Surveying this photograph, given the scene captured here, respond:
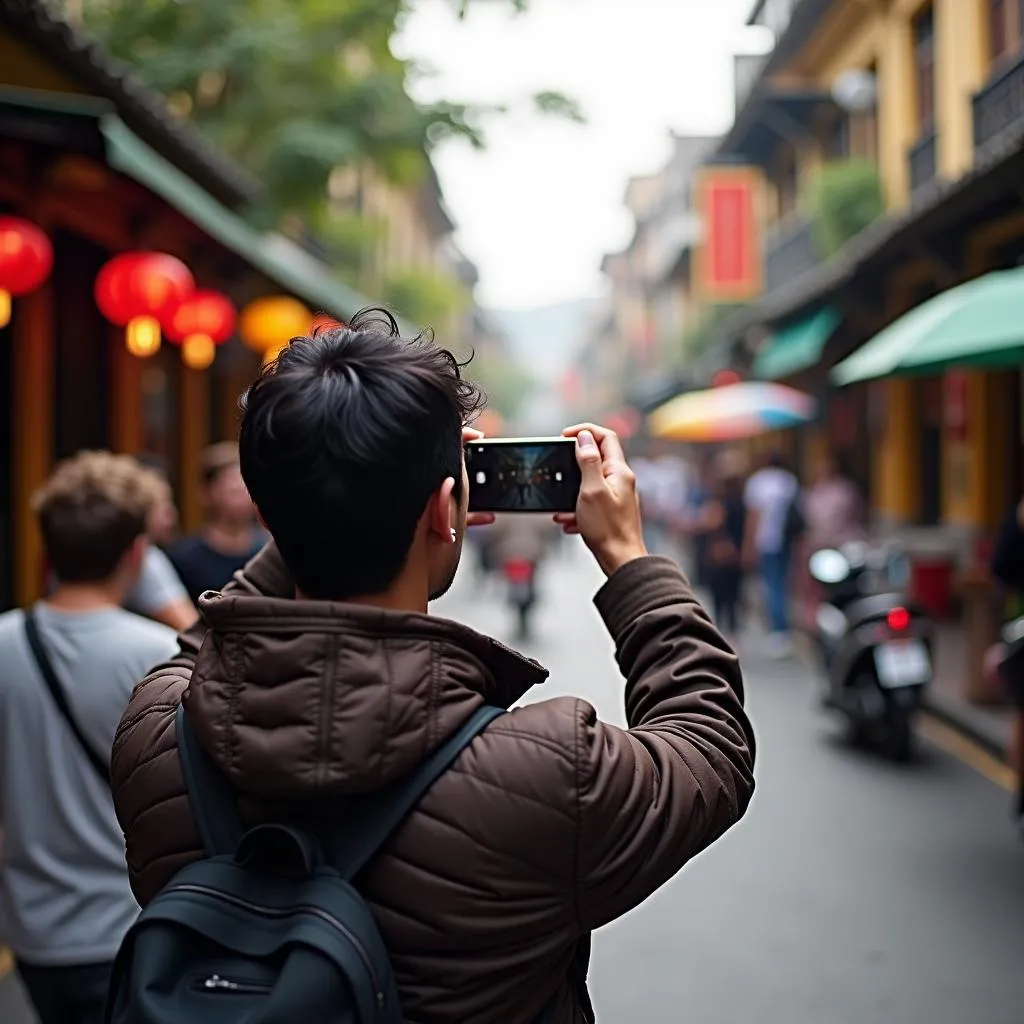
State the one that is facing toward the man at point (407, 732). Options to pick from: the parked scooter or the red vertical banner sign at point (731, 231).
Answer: the red vertical banner sign

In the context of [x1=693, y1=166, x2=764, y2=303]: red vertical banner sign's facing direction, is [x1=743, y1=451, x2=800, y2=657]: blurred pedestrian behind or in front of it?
in front

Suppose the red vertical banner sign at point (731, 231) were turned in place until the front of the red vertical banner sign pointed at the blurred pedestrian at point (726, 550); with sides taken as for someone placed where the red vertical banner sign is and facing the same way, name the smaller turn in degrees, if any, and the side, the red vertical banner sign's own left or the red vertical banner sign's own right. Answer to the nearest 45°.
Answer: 0° — it already faces them

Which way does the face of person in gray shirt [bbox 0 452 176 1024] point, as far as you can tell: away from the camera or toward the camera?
away from the camera

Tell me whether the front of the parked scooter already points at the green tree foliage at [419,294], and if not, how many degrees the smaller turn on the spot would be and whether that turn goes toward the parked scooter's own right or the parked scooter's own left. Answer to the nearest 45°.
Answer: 0° — it already faces it

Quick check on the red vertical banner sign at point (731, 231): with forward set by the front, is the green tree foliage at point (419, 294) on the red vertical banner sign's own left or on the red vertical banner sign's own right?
on the red vertical banner sign's own right
